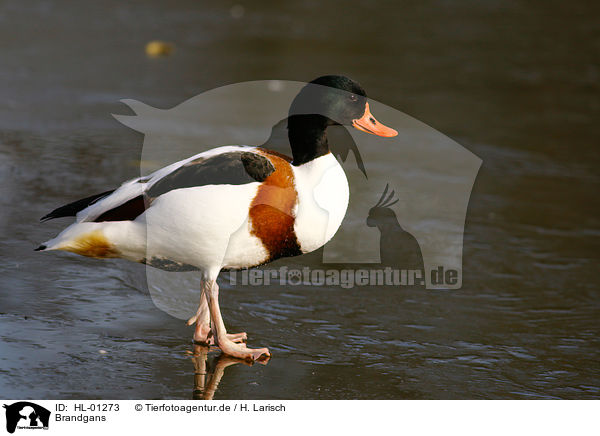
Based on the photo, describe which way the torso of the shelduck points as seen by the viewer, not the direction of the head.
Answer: to the viewer's right
